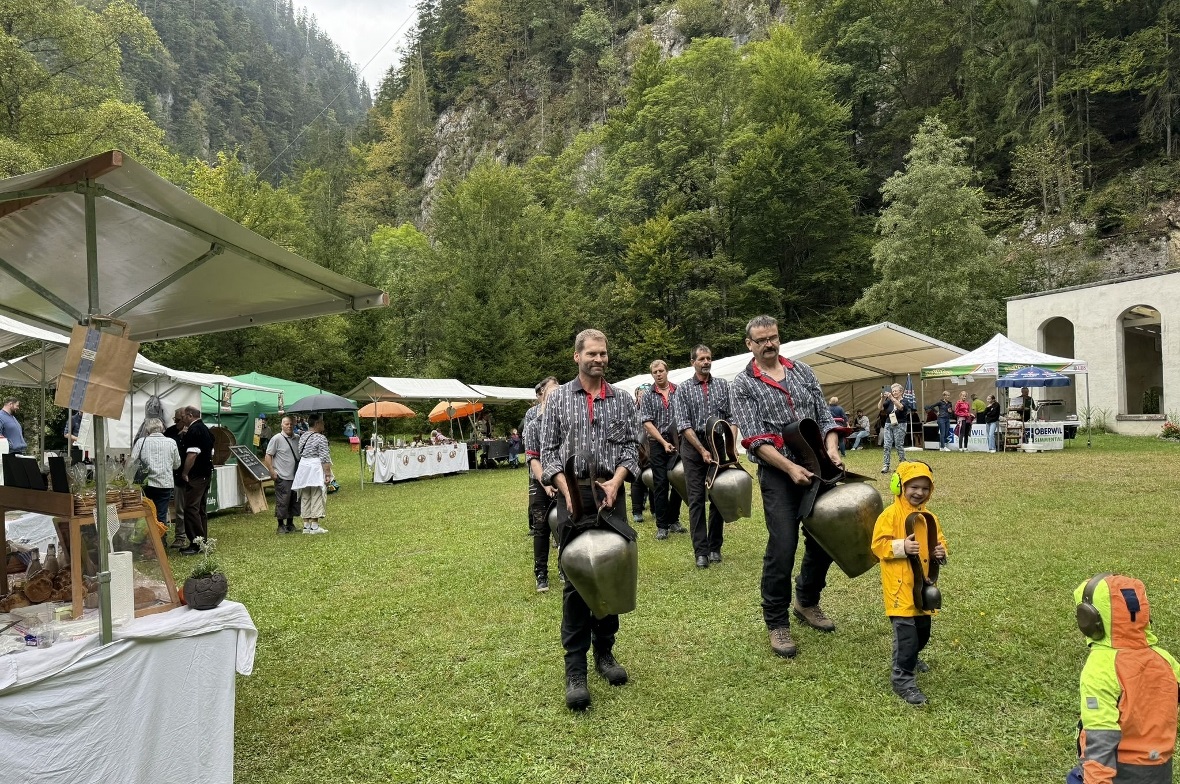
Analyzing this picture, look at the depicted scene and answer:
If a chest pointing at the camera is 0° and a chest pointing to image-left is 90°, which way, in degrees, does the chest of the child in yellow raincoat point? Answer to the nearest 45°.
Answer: approximately 315°

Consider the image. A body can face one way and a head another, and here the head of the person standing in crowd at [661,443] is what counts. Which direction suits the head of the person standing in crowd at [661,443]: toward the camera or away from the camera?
toward the camera

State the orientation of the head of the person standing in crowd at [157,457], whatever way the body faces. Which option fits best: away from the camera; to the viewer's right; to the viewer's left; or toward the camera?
away from the camera

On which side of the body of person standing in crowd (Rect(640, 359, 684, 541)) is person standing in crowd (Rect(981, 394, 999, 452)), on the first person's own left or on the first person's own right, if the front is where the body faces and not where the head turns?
on the first person's own left

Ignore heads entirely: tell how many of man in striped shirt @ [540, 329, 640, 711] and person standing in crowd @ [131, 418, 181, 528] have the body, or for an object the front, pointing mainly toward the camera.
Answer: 1

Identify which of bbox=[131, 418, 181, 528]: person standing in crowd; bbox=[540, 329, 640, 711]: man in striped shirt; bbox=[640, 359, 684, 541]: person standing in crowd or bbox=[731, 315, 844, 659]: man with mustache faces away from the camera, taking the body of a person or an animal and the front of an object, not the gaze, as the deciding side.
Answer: bbox=[131, 418, 181, 528]: person standing in crowd

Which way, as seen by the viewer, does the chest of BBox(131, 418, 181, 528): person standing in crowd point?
away from the camera

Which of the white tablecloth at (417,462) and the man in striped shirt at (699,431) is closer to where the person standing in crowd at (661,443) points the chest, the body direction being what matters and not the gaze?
the man in striped shirt

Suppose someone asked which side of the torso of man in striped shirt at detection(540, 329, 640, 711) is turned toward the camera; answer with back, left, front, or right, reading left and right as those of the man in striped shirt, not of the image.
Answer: front

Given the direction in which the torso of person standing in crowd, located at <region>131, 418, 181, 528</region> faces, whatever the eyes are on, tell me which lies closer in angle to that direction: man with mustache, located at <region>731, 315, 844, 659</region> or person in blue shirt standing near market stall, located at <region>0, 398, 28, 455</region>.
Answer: the person in blue shirt standing near market stall

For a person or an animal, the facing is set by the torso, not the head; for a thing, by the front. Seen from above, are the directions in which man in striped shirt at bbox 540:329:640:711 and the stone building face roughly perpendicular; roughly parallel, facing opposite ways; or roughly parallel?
roughly perpendicular

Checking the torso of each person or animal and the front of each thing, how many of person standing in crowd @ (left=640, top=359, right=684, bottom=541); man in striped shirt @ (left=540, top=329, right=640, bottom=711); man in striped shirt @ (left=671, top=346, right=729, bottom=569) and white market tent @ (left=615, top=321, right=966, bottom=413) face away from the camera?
0

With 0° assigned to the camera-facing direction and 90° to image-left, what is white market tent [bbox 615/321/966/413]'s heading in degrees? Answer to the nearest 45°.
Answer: approximately 45°

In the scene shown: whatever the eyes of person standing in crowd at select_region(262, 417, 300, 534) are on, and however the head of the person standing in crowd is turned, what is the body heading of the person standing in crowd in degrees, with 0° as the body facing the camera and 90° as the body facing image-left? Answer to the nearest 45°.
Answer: approximately 315°

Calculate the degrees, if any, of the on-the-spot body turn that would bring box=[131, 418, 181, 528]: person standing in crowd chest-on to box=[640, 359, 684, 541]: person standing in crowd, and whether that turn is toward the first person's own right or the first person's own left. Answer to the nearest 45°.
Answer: approximately 135° to the first person's own right

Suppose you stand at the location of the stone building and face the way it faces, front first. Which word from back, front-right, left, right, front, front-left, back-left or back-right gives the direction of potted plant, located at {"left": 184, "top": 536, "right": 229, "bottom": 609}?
front-left
